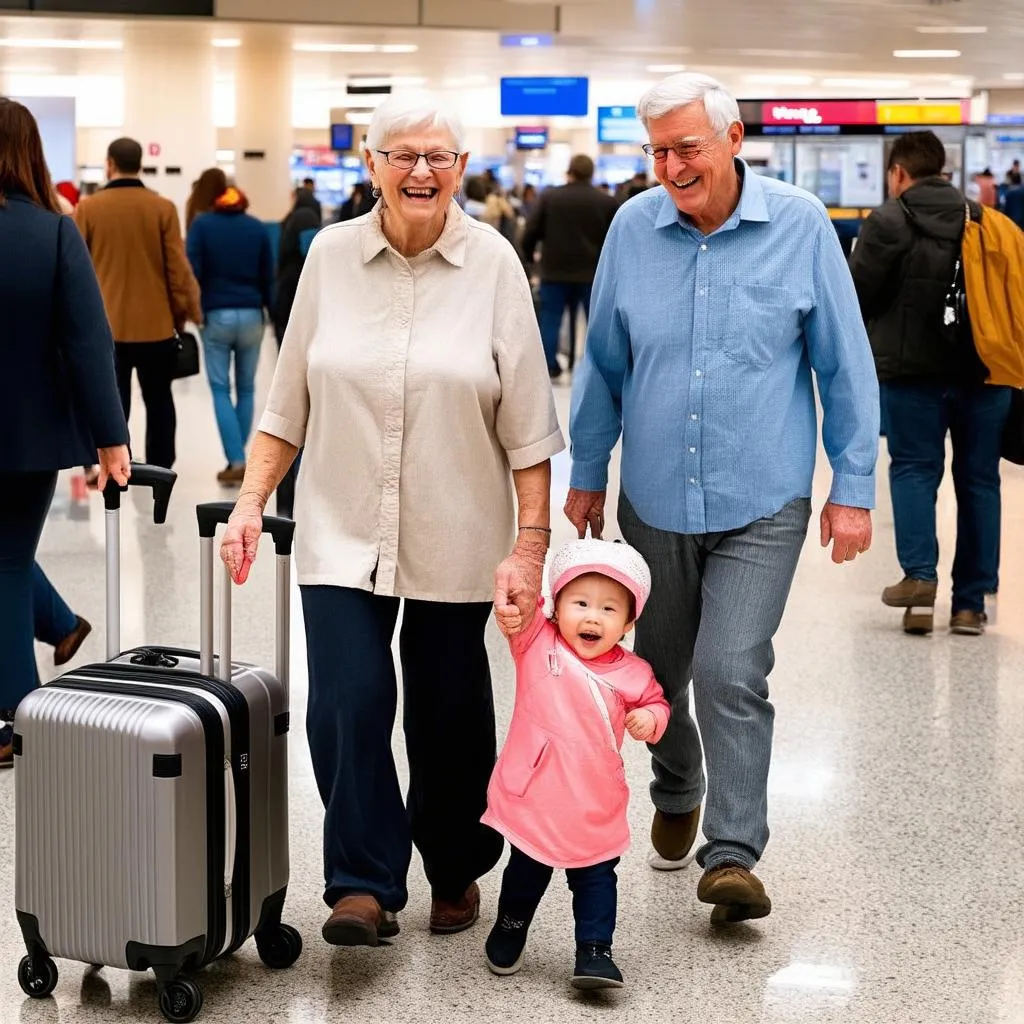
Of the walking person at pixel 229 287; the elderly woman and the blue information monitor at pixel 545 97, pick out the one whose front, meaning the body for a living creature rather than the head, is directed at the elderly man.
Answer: the blue information monitor

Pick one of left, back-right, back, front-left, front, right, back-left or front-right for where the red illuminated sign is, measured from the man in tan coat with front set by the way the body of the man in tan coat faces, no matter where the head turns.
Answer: front-right

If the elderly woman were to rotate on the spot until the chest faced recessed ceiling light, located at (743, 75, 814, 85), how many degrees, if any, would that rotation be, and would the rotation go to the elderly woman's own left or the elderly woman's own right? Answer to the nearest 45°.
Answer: approximately 180°

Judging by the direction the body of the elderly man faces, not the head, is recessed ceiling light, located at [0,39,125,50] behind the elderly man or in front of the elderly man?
behind

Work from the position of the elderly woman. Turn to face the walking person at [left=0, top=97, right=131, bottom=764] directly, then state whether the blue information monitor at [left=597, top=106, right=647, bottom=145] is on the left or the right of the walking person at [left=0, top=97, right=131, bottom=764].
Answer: right

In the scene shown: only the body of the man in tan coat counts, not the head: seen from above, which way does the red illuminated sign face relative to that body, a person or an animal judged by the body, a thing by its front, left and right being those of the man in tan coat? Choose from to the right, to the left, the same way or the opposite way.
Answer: the opposite way

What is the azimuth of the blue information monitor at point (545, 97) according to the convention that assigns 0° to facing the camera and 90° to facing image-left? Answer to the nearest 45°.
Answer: approximately 0°

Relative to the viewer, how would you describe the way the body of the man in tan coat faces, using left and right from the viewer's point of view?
facing away from the viewer

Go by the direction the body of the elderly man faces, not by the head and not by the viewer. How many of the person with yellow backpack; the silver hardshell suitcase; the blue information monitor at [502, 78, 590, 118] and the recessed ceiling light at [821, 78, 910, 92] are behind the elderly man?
3

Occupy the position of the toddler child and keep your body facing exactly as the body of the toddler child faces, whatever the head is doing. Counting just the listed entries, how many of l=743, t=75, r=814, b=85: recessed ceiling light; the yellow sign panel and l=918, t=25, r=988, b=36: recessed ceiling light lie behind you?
3
